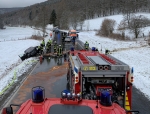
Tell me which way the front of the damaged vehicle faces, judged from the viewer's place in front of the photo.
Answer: facing the viewer and to the left of the viewer

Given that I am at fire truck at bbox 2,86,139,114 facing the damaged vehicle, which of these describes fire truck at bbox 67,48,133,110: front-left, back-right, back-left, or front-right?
front-right

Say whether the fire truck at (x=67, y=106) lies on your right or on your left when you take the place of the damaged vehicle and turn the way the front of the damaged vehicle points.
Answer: on your left

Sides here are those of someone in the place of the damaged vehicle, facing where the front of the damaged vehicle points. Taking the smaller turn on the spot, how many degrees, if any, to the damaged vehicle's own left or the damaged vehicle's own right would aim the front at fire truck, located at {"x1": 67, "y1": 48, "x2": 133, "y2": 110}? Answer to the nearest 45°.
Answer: approximately 45° to the damaged vehicle's own left
